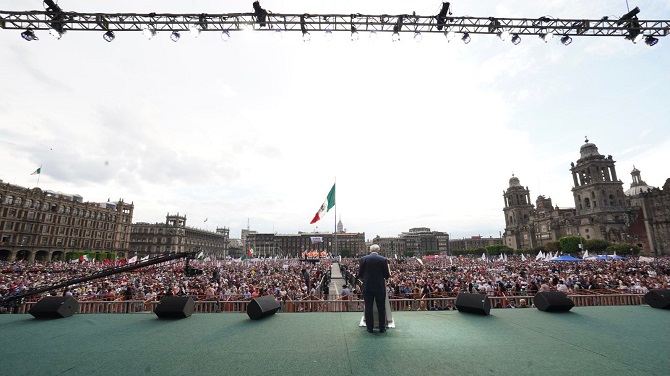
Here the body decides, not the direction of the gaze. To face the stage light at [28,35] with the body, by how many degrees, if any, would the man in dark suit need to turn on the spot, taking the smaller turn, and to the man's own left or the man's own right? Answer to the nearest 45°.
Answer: approximately 90° to the man's own left

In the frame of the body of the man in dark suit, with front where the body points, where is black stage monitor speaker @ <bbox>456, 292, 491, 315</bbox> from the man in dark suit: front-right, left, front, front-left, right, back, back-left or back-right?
front-right

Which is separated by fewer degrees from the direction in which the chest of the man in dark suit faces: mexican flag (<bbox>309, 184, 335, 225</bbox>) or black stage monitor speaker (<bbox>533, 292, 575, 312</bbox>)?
the mexican flag

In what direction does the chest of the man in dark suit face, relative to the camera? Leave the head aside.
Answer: away from the camera

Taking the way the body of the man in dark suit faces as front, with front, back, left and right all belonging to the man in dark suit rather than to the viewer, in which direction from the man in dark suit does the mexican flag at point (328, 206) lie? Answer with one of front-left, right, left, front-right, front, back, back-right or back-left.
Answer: front

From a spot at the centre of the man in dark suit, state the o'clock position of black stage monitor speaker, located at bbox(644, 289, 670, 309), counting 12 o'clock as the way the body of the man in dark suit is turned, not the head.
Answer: The black stage monitor speaker is roughly at 2 o'clock from the man in dark suit.

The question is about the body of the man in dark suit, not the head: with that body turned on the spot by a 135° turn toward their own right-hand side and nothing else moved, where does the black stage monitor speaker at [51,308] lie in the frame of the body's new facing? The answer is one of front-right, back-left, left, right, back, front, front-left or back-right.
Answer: back-right

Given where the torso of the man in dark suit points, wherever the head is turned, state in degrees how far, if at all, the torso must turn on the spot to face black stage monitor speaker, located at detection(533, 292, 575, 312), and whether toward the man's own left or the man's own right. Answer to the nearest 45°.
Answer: approximately 45° to the man's own right

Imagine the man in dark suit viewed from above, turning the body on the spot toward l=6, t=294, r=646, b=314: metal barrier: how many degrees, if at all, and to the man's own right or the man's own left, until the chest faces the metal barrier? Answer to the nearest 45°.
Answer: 0° — they already face it

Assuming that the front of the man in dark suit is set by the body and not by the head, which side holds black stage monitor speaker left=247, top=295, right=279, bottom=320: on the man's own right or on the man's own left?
on the man's own left

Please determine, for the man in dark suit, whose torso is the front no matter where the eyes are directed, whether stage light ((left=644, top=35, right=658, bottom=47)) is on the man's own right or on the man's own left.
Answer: on the man's own right
